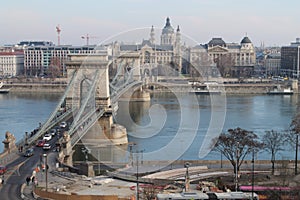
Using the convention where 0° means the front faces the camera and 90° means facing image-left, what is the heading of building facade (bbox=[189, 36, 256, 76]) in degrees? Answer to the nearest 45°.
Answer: approximately 0°

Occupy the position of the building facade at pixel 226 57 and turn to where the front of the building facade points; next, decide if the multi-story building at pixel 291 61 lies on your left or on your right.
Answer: on your left

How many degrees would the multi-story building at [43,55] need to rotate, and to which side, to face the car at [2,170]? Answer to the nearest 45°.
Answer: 0° — it already faces it

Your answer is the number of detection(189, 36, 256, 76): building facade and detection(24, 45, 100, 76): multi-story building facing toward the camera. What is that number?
2

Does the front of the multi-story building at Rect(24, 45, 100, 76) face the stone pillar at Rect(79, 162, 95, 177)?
yes

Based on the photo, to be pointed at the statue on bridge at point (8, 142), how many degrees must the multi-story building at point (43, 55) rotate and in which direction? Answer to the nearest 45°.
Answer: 0° — it already faces it
